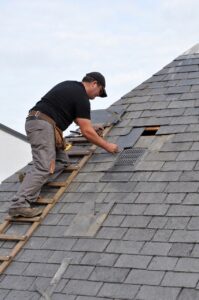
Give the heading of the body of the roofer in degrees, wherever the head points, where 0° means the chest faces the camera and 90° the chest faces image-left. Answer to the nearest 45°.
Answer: approximately 270°
